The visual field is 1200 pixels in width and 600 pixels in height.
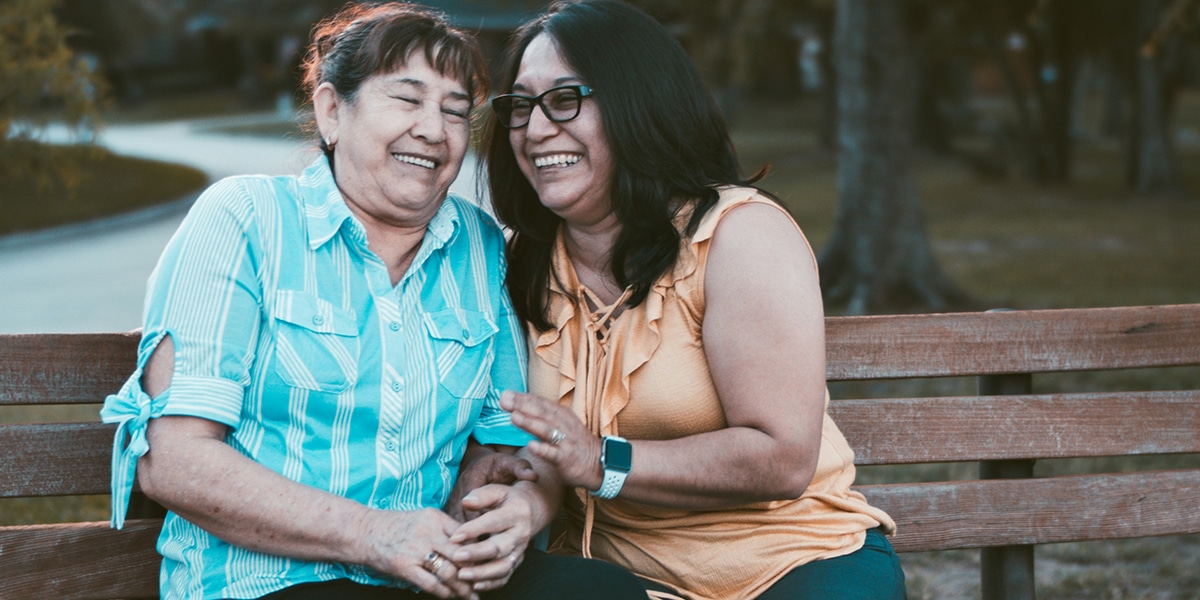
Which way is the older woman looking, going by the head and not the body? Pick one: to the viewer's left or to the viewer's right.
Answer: to the viewer's right

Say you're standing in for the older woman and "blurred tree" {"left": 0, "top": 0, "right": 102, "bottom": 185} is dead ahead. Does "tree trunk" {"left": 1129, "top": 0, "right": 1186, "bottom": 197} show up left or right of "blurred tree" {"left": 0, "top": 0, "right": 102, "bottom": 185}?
right

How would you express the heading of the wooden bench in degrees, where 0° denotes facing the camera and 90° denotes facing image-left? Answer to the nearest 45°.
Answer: approximately 0°

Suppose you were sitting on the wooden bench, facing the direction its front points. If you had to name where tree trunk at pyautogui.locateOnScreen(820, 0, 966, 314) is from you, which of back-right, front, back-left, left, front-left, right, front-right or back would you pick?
back

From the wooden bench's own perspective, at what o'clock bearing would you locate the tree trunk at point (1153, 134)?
The tree trunk is roughly at 7 o'clock from the wooden bench.

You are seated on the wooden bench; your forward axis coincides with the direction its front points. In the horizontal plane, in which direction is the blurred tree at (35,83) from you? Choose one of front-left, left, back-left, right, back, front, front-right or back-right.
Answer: back-right
